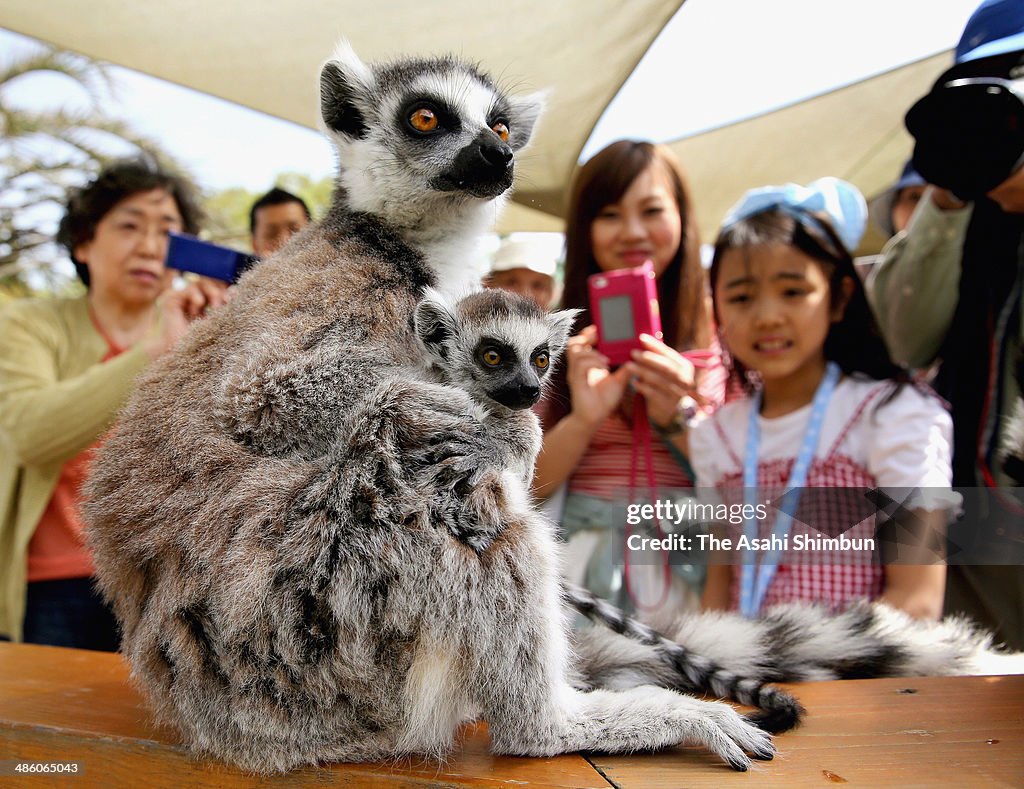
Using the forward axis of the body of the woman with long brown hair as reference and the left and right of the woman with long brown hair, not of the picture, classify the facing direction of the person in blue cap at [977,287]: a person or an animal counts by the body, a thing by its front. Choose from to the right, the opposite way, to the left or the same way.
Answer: to the right

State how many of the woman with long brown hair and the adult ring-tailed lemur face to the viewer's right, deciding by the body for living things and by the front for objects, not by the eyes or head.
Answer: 1

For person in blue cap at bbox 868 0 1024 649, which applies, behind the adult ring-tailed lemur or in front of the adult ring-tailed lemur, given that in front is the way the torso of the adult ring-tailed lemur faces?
in front

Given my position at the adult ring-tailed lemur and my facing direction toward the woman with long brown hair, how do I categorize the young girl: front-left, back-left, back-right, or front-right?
front-right

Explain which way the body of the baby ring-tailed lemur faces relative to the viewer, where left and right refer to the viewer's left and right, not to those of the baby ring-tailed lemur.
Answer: facing the viewer and to the right of the viewer

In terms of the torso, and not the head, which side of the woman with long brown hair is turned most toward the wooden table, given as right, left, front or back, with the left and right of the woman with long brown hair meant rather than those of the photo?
front

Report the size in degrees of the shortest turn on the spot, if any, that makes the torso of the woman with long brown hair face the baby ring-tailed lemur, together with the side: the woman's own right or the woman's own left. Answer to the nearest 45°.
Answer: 0° — they already face it

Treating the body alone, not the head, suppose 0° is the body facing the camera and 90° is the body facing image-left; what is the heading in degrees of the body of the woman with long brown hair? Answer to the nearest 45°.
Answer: approximately 0°

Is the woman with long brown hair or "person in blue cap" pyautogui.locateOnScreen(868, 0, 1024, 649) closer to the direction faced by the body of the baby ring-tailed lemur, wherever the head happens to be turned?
the person in blue cap

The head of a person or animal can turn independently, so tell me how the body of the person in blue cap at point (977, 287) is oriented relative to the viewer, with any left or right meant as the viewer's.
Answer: facing the viewer and to the left of the viewer

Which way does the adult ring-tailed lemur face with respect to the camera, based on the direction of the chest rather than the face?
to the viewer's right

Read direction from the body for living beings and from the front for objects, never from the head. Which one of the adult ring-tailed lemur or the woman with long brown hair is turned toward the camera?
the woman with long brown hair
